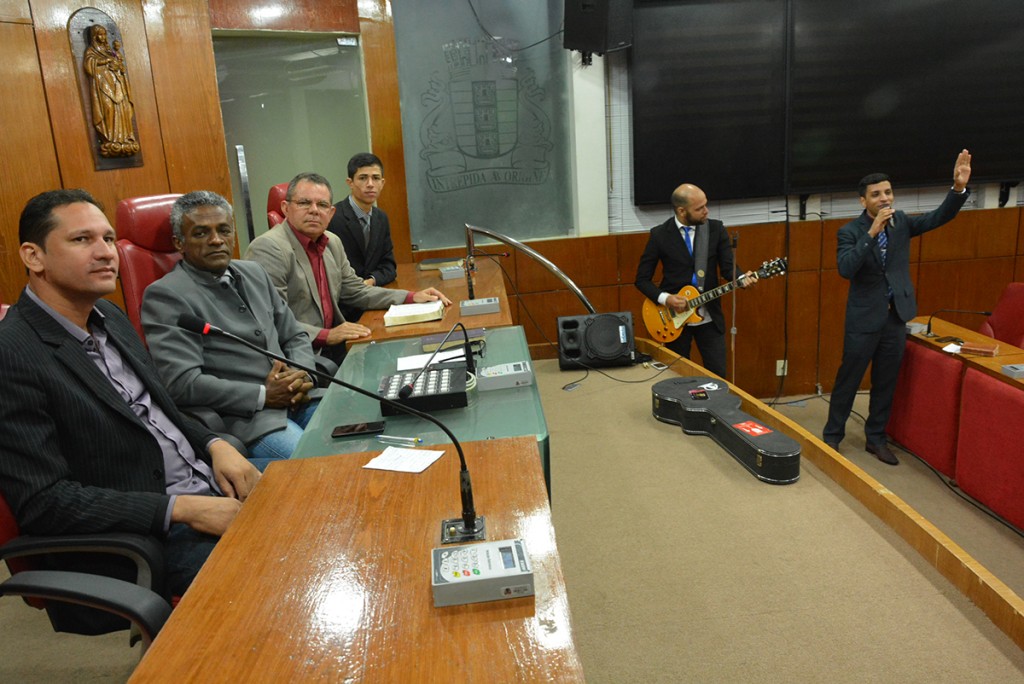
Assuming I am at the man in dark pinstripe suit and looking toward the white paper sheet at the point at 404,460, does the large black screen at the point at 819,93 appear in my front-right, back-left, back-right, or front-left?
front-left

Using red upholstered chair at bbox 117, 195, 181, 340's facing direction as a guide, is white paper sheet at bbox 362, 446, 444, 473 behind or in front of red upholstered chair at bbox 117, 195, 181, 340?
in front

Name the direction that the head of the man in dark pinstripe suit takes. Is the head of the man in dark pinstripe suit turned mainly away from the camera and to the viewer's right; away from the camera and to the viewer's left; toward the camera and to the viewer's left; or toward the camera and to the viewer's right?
toward the camera and to the viewer's right

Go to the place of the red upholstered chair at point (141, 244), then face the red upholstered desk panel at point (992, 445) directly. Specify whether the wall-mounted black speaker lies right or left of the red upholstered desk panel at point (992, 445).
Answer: left

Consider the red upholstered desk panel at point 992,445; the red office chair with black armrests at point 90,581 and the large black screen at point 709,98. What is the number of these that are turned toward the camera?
1

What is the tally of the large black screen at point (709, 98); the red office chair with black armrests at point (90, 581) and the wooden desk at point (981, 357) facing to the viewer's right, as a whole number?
1

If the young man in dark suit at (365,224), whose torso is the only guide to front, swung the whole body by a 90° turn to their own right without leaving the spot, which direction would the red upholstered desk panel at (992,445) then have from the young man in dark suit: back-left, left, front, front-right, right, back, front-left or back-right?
left

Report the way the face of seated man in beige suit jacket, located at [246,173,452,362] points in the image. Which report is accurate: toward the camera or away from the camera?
toward the camera

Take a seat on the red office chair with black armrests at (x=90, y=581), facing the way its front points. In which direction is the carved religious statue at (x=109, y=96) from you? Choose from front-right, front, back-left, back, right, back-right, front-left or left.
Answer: left

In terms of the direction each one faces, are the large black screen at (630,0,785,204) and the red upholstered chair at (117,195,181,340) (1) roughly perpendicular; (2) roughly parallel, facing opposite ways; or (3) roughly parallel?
roughly perpendicular

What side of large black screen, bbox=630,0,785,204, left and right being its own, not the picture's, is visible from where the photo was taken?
front

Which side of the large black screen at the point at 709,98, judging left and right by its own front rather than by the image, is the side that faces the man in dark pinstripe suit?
front
